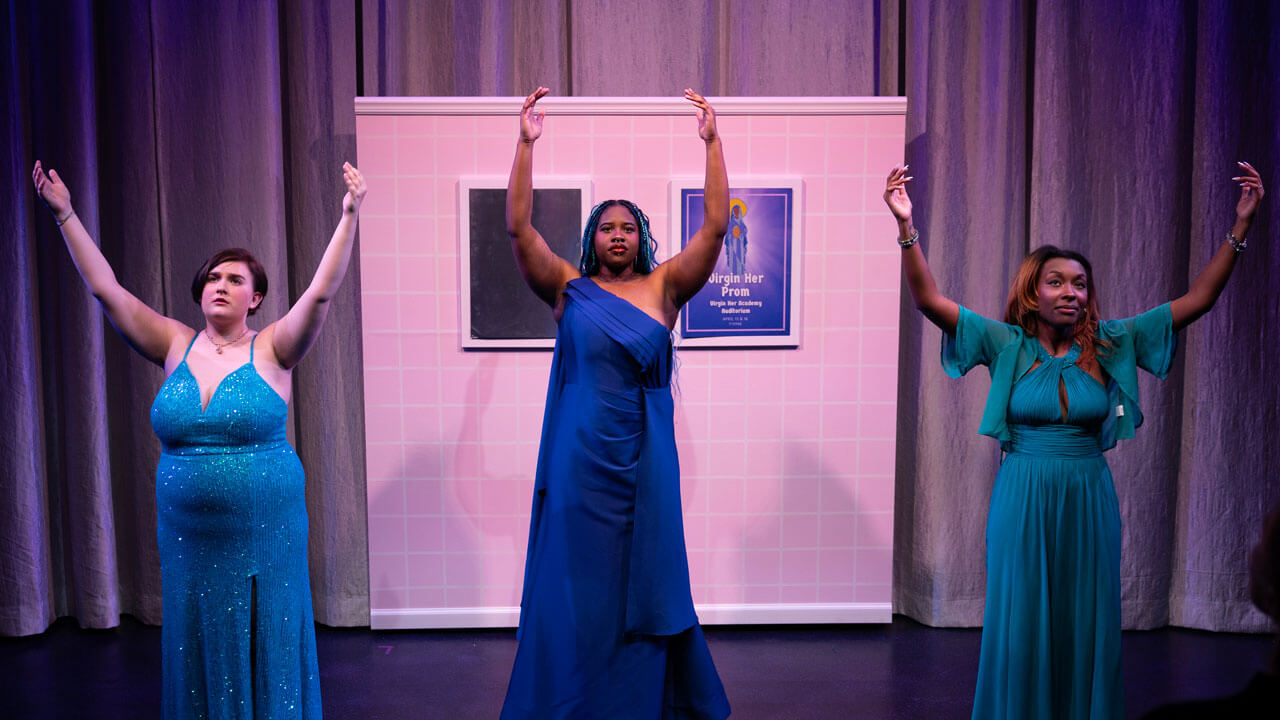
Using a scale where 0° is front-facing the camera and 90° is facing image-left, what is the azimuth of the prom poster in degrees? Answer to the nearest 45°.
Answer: approximately 0°

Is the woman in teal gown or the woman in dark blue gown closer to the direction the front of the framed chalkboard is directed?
the woman in dark blue gown

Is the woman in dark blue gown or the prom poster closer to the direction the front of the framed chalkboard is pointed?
the woman in dark blue gown

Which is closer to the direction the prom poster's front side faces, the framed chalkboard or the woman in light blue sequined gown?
the woman in light blue sequined gown

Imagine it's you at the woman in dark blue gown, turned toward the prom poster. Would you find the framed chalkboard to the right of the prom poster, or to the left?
left

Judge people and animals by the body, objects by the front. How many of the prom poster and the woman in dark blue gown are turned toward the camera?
2

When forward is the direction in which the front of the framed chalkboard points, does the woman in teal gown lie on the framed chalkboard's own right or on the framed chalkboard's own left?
on the framed chalkboard's own left

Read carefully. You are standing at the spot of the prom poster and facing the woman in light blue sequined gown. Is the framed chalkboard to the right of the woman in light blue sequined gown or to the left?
right

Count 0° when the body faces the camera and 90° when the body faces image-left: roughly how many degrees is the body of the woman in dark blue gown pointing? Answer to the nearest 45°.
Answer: approximately 0°

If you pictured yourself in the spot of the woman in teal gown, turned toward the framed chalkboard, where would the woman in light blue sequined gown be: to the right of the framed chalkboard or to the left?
left

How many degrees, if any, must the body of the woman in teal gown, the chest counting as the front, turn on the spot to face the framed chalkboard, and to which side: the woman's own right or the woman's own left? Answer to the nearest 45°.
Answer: approximately 90° to the woman's own right
